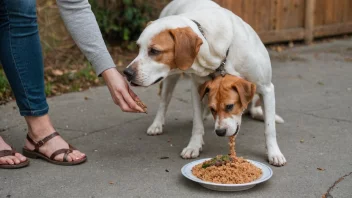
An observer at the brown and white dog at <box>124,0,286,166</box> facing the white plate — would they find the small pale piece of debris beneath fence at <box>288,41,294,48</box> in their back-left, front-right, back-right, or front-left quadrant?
back-left

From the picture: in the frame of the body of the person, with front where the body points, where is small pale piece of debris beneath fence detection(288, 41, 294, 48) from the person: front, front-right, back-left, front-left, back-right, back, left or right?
front-left

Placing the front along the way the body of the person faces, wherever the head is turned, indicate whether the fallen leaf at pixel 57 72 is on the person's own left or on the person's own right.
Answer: on the person's own left

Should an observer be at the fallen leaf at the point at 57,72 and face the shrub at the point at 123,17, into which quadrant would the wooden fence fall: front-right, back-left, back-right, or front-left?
front-right

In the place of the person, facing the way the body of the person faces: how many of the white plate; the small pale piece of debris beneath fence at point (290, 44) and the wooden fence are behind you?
0

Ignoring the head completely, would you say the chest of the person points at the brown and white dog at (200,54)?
yes

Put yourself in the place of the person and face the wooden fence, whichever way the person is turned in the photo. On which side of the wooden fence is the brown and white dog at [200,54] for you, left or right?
right

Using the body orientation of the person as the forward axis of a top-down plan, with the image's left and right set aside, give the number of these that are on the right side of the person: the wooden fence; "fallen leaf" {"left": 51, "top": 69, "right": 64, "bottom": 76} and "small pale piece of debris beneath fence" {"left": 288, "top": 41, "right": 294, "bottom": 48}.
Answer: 0

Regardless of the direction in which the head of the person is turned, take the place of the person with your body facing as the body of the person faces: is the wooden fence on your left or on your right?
on your left

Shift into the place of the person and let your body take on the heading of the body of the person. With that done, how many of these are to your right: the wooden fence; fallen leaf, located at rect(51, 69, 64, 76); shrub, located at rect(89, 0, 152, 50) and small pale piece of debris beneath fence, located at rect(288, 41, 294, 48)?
0

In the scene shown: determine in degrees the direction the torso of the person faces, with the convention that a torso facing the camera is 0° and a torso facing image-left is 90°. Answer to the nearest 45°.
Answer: approximately 270°

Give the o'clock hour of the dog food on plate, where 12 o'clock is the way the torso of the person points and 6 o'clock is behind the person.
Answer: The dog food on plate is roughly at 1 o'clock from the person.

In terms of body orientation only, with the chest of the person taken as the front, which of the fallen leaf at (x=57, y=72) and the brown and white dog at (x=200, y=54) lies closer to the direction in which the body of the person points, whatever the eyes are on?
the brown and white dog

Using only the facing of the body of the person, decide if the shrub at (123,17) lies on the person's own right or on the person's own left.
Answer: on the person's own left

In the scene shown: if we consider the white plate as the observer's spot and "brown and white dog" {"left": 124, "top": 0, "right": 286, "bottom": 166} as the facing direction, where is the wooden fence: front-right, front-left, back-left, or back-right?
front-right

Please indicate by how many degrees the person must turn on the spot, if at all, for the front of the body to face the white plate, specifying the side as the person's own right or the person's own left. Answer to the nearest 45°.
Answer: approximately 45° to the person's own right
